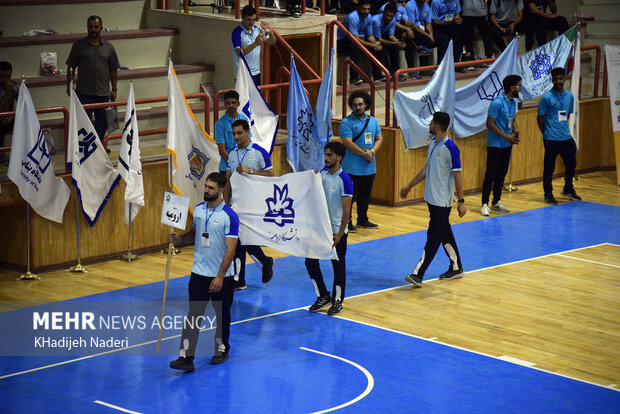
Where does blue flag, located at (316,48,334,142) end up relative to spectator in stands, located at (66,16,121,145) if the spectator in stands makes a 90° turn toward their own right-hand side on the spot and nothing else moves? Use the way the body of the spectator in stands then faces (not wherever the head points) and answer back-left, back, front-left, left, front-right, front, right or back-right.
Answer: back

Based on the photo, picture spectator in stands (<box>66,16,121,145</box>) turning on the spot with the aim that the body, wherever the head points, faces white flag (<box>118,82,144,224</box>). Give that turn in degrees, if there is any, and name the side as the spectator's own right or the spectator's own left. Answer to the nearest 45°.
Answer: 0° — they already face it

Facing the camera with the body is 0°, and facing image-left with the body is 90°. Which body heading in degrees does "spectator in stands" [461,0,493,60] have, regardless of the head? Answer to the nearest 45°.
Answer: approximately 0°

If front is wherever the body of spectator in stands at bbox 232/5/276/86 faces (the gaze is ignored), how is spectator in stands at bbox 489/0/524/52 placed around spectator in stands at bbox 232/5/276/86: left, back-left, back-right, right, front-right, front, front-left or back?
left

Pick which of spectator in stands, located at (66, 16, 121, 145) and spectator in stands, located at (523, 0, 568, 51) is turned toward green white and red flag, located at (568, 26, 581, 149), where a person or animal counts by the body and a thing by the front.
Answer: spectator in stands, located at (523, 0, 568, 51)

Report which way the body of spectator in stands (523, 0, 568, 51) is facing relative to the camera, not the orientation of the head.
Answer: toward the camera

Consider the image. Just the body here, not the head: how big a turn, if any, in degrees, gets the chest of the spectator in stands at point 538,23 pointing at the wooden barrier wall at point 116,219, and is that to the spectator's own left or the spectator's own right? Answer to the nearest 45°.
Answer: approximately 45° to the spectator's own right

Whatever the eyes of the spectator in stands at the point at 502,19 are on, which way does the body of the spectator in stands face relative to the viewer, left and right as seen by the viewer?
facing the viewer

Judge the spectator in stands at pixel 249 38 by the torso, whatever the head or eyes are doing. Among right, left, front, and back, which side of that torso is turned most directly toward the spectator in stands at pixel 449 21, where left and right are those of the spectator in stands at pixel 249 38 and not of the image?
left

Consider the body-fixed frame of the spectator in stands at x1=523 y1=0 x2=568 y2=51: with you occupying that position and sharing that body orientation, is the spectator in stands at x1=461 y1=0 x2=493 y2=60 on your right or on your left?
on your right

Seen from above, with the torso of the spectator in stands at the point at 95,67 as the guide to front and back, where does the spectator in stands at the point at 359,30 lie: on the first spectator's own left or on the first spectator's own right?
on the first spectator's own left

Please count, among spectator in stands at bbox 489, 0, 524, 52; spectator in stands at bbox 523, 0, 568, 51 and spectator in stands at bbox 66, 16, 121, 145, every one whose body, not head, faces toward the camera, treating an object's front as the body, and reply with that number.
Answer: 3

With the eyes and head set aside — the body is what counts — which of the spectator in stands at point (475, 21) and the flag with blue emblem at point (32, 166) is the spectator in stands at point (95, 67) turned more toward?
the flag with blue emblem

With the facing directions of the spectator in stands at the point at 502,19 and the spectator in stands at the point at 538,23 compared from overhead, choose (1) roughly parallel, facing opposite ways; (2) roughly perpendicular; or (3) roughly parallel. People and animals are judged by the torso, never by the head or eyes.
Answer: roughly parallel
